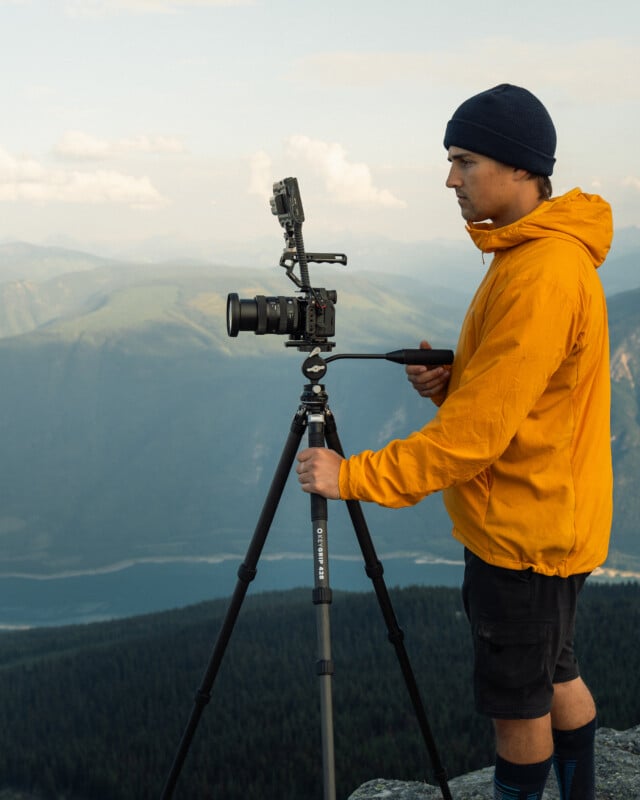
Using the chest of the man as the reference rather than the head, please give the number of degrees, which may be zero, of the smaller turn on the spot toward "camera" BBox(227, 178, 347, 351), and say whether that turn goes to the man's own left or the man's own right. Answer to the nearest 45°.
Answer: approximately 45° to the man's own right

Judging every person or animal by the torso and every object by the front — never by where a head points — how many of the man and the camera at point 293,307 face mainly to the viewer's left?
2

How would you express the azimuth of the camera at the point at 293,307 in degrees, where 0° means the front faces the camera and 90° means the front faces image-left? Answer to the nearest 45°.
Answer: approximately 90°

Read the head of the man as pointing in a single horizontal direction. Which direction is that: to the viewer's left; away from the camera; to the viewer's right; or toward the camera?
to the viewer's left

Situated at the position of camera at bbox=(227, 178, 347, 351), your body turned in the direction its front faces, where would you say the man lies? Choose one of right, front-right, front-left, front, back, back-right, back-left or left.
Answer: back-left

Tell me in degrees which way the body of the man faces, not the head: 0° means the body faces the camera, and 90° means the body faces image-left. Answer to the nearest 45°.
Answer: approximately 90°
